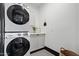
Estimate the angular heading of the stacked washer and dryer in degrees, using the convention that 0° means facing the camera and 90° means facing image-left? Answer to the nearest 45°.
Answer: approximately 0°
